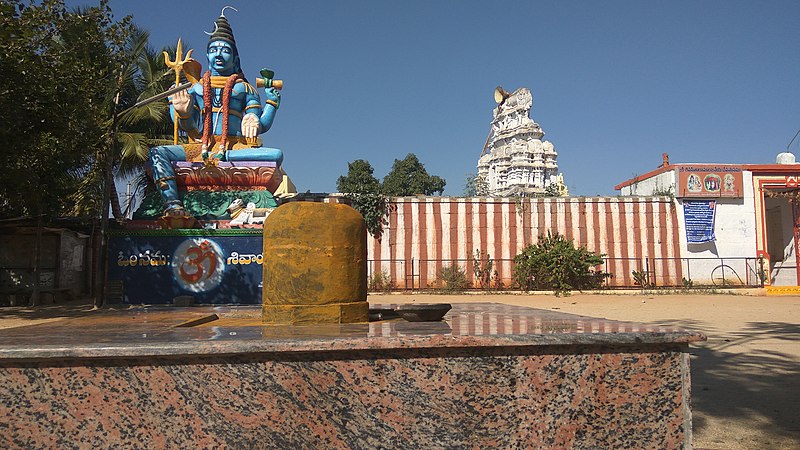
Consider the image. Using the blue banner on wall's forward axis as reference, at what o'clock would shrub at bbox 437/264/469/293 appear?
The shrub is roughly at 2 o'clock from the blue banner on wall.

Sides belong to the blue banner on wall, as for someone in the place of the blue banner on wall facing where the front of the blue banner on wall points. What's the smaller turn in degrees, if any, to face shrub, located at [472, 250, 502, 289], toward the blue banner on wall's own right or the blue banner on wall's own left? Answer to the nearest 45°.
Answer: approximately 45° to the blue banner on wall's own right

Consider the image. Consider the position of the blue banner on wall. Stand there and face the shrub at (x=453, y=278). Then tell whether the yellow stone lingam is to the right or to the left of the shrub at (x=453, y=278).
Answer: left

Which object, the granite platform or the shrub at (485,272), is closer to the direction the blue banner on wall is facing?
the granite platform

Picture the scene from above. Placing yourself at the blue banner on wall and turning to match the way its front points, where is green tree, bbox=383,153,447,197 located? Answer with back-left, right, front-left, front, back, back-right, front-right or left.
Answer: back-right

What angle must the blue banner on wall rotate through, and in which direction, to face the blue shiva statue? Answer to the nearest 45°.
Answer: approximately 45° to its right

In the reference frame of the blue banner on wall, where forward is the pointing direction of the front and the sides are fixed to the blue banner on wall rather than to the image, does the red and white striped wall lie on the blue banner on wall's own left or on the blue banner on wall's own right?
on the blue banner on wall's own right

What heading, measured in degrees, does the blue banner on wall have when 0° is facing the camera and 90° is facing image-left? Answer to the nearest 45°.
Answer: approximately 0°

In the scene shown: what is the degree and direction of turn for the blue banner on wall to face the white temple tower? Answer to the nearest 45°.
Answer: approximately 135° to its right

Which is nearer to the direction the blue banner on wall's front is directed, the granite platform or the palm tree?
the granite platform

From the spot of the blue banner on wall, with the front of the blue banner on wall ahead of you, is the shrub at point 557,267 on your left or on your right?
on your right

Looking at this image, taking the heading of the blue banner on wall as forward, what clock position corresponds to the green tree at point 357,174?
The green tree is roughly at 4 o'clock from the blue banner on wall.
